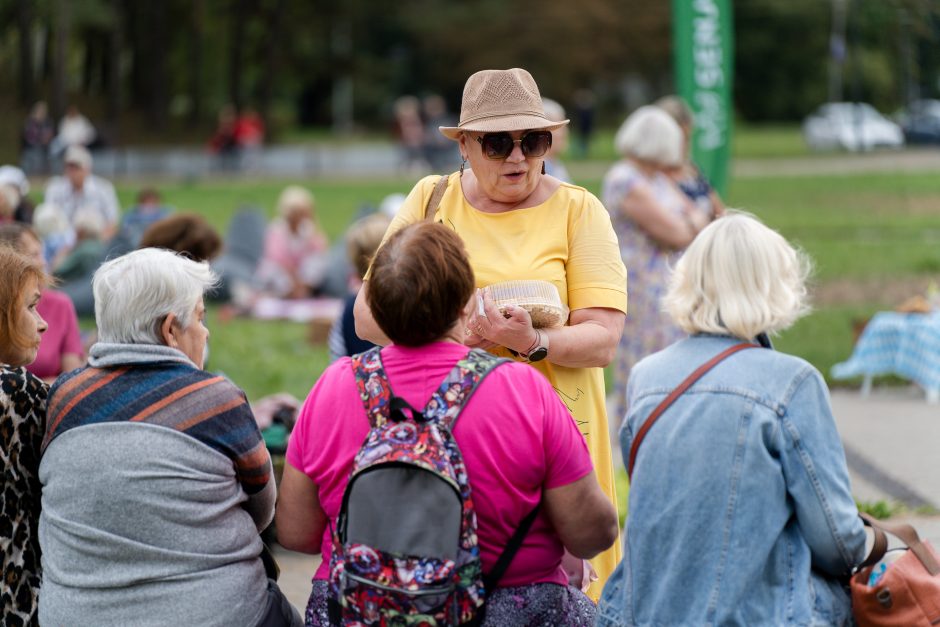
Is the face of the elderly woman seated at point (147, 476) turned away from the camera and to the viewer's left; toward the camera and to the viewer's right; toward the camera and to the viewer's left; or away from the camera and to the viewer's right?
away from the camera and to the viewer's right

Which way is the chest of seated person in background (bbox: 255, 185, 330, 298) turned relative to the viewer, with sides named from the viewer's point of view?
facing the viewer

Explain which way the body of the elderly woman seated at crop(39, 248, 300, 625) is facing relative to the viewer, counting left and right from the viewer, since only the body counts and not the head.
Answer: facing away from the viewer and to the right of the viewer

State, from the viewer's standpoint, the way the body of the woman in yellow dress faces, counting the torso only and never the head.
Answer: toward the camera

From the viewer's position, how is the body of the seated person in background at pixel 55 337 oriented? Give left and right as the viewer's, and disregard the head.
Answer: facing to the right of the viewer

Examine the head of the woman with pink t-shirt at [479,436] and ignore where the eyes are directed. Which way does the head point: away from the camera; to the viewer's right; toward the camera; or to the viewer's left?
away from the camera

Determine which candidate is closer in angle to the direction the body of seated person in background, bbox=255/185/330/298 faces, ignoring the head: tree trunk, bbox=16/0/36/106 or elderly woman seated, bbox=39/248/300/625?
the elderly woman seated

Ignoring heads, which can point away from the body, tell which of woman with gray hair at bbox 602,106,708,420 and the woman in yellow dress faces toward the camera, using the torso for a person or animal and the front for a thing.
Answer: the woman in yellow dress

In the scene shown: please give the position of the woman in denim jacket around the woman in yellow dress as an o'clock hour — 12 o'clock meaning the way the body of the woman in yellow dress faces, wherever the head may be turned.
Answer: The woman in denim jacket is roughly at 11 o'clock from the woman in yellow dress.

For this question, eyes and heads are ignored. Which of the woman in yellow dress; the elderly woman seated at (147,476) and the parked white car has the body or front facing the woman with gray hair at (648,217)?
the elderly woman seated
